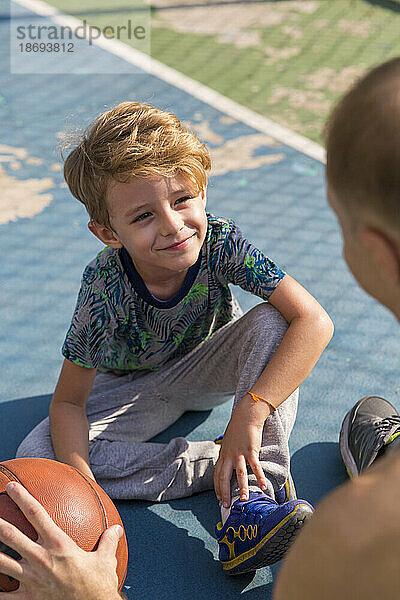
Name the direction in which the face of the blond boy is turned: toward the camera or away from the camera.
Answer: toward the camera

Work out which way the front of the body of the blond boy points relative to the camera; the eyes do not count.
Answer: toward the camera
